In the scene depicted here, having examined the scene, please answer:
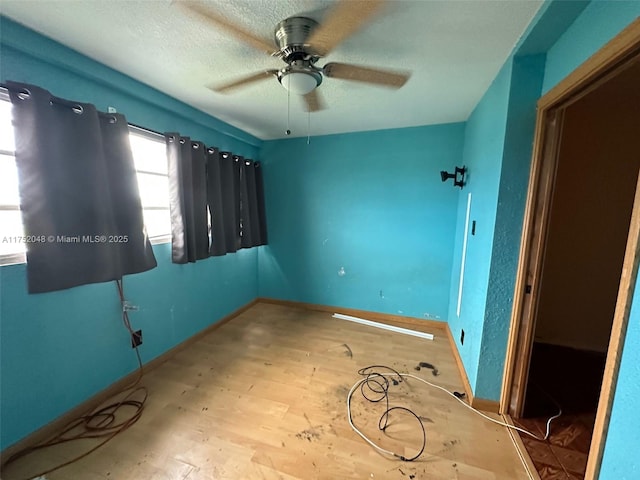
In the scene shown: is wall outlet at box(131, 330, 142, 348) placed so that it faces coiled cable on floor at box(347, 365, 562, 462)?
yes

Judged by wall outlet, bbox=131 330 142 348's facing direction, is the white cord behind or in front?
in front

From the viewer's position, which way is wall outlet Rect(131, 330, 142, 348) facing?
facing the viewer and to the right of the viewer
